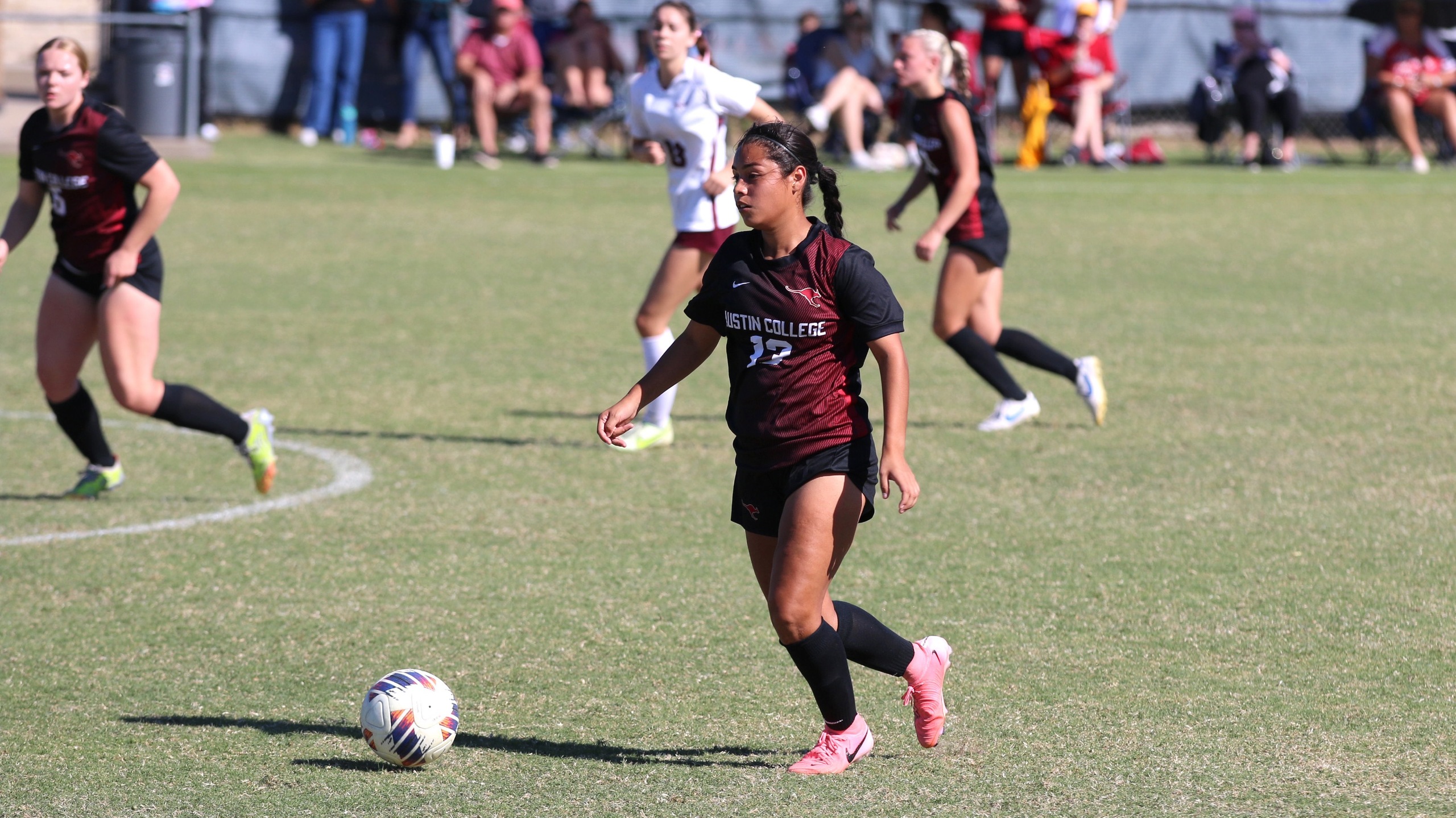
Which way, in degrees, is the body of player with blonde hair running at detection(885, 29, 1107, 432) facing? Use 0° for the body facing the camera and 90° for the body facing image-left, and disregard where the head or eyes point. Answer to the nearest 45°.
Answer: approximately 90°

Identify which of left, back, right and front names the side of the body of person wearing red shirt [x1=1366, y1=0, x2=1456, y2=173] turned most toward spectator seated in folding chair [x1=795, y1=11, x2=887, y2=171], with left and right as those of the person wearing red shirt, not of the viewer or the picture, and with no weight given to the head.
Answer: right

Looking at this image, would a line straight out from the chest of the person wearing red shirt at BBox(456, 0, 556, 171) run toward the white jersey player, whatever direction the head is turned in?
yes

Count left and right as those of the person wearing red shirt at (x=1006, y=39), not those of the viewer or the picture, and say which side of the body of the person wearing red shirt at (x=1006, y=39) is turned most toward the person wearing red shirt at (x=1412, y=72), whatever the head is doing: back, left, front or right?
left

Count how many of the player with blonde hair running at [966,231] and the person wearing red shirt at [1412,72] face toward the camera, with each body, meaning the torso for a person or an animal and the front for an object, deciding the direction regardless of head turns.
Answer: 1

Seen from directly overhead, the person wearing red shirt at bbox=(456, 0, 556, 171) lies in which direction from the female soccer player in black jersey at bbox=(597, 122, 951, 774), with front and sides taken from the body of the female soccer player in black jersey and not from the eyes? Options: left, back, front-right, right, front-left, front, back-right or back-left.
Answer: back-right

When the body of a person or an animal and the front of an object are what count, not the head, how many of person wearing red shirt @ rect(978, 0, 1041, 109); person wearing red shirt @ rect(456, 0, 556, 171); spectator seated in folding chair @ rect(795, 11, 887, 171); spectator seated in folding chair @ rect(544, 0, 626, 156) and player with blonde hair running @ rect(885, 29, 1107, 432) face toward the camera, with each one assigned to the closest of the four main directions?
4

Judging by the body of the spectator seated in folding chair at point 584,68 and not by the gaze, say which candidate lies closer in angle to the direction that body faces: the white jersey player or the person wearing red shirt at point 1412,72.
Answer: the white jersey player

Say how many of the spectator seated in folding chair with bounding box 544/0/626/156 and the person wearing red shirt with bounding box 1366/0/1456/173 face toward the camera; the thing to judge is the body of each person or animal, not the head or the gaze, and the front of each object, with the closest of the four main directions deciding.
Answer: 2

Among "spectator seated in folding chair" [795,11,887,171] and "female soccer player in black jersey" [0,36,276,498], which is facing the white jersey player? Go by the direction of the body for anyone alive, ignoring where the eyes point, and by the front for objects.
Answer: the spectator seated in folding chair

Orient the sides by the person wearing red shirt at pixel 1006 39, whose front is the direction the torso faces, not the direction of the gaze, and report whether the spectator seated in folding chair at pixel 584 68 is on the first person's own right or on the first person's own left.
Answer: on the first person's own right

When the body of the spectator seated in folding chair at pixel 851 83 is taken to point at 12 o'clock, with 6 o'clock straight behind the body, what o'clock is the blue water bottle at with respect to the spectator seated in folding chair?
The blue water bottle is roughly at 3 o'clock from the spectator seated in folding chair.
